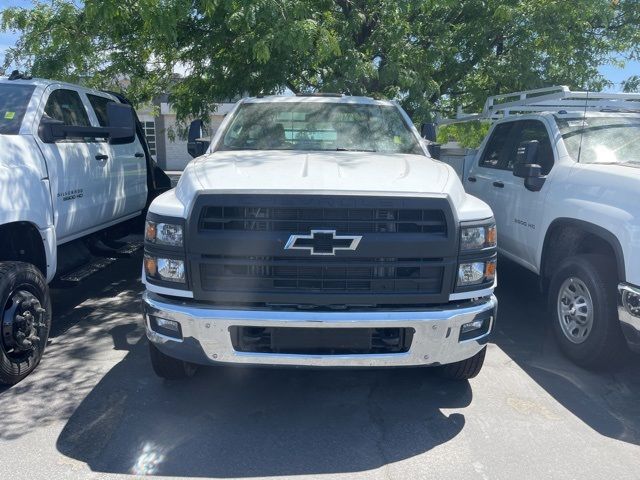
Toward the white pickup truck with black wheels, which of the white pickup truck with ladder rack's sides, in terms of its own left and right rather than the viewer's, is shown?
right

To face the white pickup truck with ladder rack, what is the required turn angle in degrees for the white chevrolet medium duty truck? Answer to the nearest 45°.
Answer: approximately 135° to its left

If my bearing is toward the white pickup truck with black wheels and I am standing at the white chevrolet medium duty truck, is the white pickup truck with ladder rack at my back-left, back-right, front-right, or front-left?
back-right

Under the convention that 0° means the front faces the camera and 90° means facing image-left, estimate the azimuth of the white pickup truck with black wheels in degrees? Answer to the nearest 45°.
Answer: approximately 45°

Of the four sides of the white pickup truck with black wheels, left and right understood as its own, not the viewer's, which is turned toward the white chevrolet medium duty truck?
left

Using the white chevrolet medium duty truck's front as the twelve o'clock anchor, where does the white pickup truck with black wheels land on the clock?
The white pickup truck with black wheels is roughly at 4 o'clock from the white chevrolet medium duty truck.

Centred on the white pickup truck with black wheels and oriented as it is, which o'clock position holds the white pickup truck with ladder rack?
The white pickup truck with ladder rack is roughly at 8 o'clock from the white pickup truck with black wheels.

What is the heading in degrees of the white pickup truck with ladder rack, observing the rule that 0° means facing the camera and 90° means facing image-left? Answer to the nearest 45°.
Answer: approximately 315°

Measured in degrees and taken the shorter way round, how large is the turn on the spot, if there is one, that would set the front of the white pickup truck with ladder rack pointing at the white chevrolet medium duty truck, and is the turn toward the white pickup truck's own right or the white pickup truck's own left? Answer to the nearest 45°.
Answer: approximately 90° to the white pickup truck's own right

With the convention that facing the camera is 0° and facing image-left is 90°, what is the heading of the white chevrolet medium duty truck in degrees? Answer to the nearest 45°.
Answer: approximately 0°
